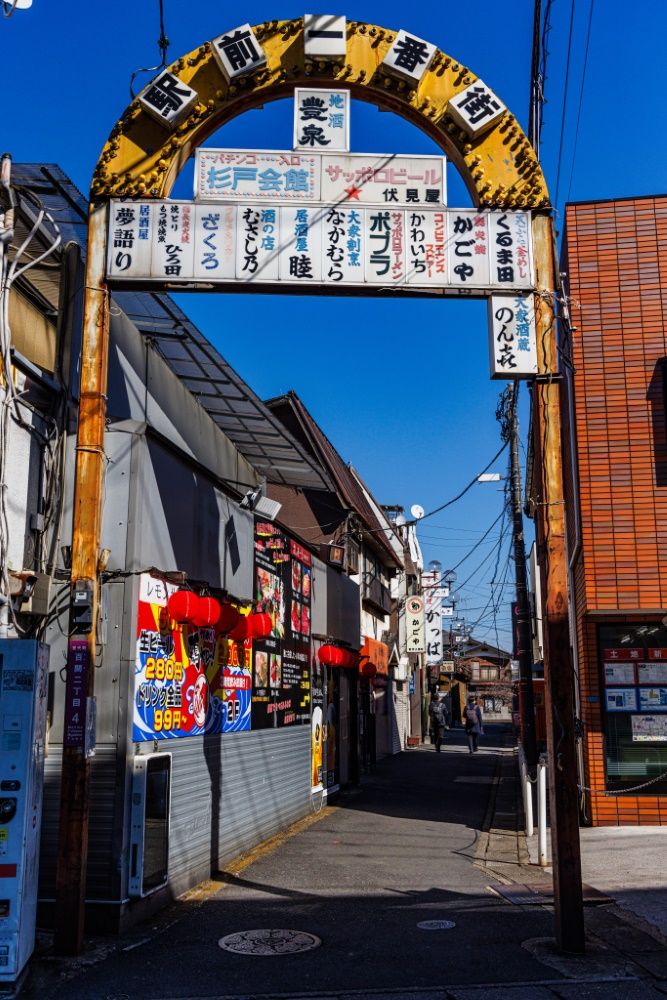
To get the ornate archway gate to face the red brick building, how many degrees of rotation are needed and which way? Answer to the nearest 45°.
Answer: approximately 135° to its left

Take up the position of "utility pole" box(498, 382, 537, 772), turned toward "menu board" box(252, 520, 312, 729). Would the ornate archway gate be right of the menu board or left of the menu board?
left

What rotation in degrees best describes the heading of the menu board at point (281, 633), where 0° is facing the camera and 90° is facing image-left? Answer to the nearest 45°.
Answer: approximately 315°

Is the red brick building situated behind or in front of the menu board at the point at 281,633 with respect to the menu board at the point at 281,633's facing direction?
in front

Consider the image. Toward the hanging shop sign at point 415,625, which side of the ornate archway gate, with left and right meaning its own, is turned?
back

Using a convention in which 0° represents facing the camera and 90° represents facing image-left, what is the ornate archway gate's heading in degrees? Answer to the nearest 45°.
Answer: approximately 0°

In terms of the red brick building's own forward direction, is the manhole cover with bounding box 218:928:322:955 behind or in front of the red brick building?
in front

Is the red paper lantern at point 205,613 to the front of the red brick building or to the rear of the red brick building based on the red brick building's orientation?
to the front
